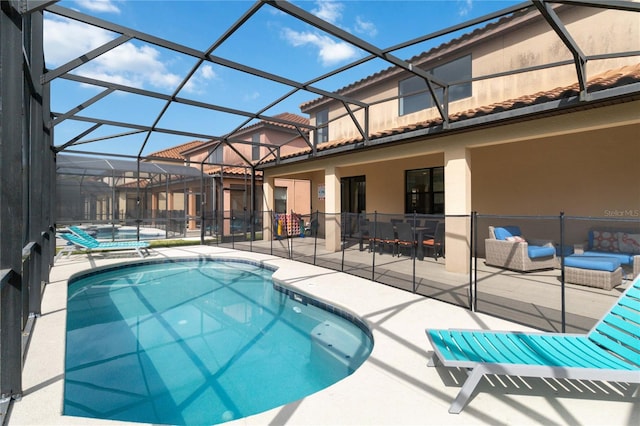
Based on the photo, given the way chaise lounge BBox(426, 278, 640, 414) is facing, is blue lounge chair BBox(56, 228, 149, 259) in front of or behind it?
in front

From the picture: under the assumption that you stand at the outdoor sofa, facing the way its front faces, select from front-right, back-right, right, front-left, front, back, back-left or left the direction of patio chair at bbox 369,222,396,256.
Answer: front-right

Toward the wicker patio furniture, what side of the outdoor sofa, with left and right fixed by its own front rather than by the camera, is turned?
right

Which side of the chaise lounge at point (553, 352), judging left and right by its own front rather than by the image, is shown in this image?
left

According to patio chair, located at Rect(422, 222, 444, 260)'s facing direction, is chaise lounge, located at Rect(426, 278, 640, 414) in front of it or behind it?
behind

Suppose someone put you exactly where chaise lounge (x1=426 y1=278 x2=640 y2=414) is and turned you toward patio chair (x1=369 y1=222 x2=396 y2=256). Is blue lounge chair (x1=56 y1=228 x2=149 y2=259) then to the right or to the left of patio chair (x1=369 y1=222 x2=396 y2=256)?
left

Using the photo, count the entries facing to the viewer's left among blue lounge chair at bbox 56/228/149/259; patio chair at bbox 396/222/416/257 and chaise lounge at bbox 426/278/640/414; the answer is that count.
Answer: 1

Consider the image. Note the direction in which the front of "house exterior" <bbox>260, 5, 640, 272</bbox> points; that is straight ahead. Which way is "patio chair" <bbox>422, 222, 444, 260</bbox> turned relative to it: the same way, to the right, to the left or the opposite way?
to the right

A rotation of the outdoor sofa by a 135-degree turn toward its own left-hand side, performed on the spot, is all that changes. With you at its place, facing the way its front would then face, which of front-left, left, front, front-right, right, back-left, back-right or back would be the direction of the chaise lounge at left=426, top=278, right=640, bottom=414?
right

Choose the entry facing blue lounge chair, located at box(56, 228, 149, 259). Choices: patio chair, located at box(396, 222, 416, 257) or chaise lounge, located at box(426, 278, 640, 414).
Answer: the chaise lounge

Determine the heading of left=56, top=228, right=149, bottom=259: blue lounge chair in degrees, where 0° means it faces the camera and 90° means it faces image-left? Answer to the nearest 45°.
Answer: approximately 270°

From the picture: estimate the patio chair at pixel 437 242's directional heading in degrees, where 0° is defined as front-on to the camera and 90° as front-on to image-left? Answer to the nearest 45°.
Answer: approximately 135°

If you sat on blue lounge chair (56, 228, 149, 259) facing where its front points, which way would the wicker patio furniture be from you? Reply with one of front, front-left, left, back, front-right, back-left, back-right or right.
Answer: front-right
